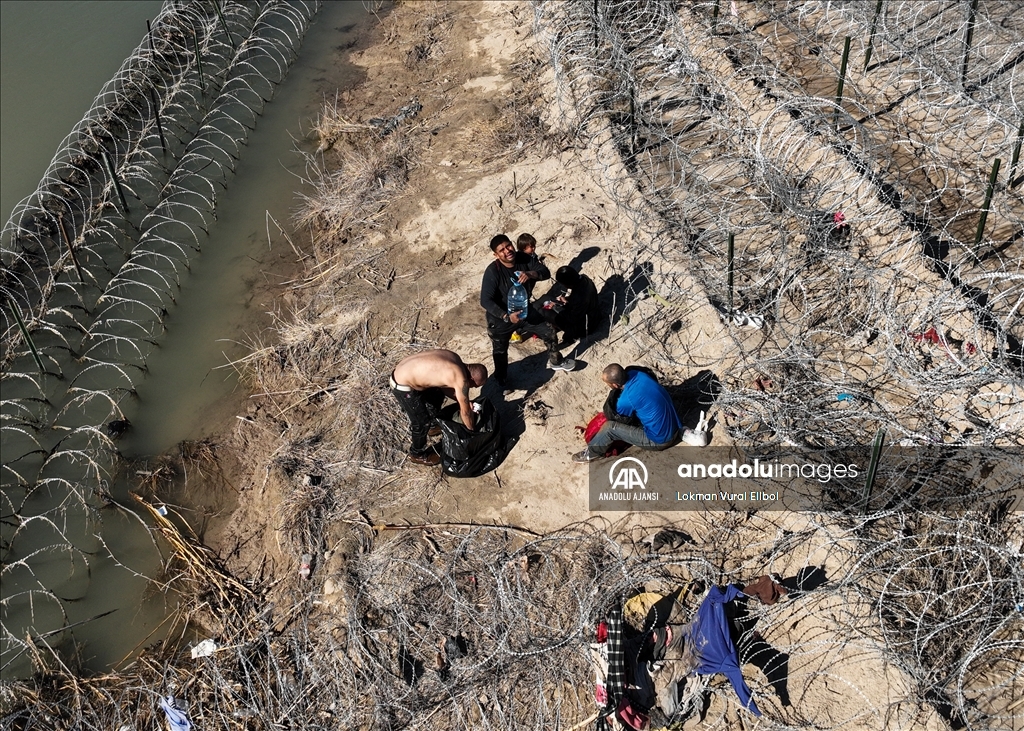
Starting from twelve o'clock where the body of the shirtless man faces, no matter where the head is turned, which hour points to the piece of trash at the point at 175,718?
The piece of trash is roughly at 5 o'clock from the shirtless man.

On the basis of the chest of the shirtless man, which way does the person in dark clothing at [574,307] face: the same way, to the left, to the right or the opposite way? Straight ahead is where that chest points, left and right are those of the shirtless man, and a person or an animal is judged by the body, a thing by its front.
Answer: the opposite way

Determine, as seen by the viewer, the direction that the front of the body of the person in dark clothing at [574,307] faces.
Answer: to the viewer's left

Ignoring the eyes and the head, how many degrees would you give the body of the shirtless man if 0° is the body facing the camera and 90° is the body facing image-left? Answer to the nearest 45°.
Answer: approximately 270°

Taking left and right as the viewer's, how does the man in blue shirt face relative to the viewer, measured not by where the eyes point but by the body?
facing to the left of the viewer

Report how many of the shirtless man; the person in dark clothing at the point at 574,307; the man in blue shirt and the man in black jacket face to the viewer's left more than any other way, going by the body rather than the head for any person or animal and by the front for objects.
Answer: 2

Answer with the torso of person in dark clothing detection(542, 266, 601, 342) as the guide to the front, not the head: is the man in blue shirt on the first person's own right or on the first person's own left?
on the first person's own left
